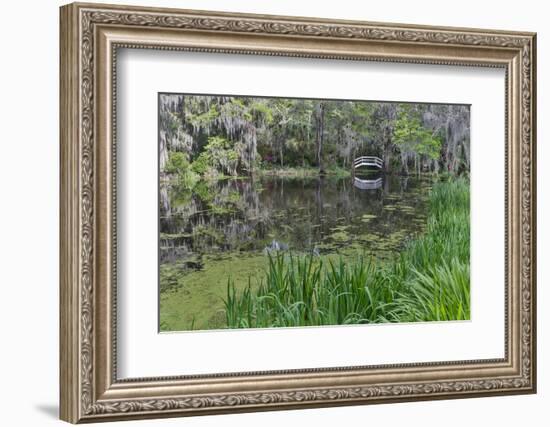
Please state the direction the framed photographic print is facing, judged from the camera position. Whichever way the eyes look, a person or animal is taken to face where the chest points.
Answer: facing the viewer and to the right of the viewer
